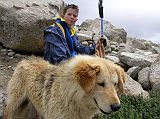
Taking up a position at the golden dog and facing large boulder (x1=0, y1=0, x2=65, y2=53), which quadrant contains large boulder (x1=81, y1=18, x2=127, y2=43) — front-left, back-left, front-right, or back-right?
front-right

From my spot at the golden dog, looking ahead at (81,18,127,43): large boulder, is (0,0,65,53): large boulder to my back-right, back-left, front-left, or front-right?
front-left

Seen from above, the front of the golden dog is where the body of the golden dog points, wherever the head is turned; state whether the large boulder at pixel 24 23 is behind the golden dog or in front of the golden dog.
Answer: behind
